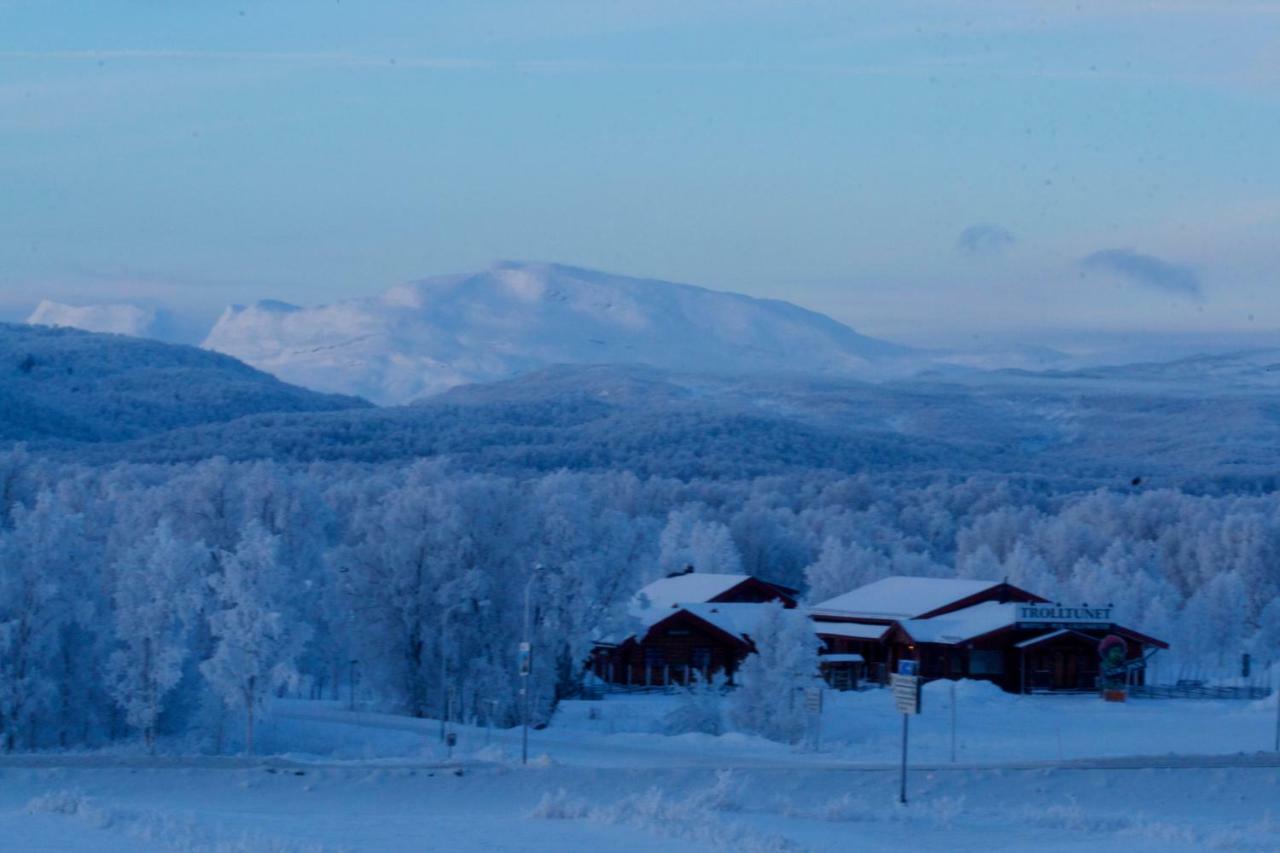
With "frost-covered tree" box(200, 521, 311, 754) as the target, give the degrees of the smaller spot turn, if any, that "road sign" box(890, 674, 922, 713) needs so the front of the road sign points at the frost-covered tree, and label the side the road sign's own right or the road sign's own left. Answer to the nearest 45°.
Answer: approximately 135° to the road sign's own right

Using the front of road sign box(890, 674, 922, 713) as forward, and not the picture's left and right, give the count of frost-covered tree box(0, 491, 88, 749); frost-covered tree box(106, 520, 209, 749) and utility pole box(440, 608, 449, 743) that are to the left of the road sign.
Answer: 0

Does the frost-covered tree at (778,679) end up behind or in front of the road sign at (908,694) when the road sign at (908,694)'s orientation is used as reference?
behind

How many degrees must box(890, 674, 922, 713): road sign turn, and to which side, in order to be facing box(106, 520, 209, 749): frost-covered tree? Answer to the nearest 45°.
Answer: approximately 135° to its right

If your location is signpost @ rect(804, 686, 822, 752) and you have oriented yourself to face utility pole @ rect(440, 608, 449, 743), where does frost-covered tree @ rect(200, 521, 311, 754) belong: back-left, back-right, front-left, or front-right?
front-left

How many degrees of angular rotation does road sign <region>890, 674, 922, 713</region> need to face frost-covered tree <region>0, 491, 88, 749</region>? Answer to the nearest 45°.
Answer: approximately 135° to its right

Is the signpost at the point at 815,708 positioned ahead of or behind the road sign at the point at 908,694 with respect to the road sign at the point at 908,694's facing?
behind

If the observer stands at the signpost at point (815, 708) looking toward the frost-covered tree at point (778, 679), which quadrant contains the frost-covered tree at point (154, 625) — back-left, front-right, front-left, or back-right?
front-left

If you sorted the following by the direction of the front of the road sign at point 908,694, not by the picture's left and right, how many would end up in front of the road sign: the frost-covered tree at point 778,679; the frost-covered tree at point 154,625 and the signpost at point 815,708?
0

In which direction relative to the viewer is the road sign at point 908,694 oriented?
toward the camera

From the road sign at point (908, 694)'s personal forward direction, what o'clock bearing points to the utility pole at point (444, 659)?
The utility pole is roughly at 5 o'clock from the road sign.
